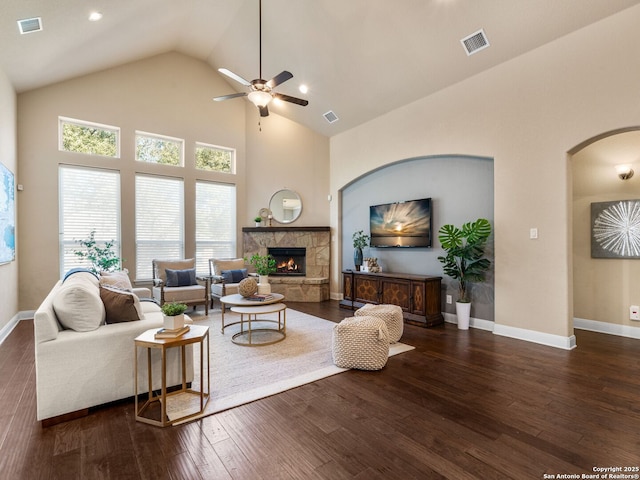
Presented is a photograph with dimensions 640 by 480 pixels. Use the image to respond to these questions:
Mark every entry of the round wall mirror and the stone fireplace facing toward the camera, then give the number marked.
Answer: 2

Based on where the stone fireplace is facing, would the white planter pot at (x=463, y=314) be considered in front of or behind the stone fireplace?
in front

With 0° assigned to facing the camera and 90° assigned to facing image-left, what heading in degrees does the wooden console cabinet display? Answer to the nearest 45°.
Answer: approximately 45°

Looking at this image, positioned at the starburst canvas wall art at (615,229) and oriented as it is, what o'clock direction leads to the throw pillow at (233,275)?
The throw pillow is roughly at 2 o'clock from the starburst canvas wall art.

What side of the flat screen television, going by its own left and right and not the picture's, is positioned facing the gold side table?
front

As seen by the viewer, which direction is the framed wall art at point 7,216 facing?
to the viewer's right

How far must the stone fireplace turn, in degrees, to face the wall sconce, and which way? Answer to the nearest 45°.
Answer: approximately 45° to its left

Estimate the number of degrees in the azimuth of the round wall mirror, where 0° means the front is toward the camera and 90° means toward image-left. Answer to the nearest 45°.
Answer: approximately 0°
